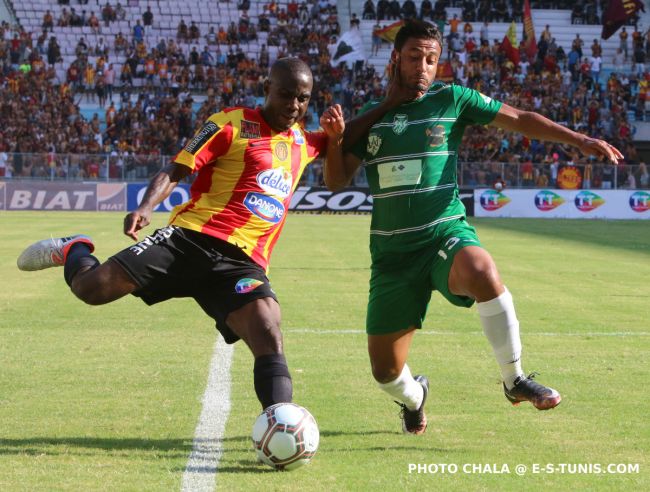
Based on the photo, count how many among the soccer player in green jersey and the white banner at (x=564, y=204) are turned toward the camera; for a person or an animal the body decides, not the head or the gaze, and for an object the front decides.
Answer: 2

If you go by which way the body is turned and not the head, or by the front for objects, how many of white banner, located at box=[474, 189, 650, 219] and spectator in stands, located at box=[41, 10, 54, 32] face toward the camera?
2

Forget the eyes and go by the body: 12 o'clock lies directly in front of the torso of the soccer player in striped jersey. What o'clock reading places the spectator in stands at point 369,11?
The spectator in stands is roughly at 8 o'clock from the soccer player in striped jersey.

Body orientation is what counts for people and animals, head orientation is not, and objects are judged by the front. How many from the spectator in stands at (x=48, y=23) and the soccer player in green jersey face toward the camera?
2

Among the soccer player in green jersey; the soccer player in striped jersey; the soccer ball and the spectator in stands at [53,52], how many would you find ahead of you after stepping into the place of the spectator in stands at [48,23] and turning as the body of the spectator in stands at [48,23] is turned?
4

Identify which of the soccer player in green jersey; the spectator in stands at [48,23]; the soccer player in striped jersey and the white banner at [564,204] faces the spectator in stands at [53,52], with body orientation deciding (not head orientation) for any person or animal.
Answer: the spectator in stands at [48,23]

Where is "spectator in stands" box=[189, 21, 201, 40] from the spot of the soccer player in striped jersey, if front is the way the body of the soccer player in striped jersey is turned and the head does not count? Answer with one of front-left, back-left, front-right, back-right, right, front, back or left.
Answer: back-left

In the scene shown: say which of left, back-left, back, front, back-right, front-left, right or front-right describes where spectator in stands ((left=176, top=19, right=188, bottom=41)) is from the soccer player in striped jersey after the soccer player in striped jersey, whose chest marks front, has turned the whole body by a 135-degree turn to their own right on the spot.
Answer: right

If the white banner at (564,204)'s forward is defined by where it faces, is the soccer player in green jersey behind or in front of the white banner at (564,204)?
in front

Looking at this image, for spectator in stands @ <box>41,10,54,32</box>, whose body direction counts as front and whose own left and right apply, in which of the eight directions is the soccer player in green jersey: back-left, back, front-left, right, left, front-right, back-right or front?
front

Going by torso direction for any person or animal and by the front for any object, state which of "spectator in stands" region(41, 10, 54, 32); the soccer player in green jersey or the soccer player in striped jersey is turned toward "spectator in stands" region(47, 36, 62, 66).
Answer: "spectator in stands" region(41, 10, 54, 32)

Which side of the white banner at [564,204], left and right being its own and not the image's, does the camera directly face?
front
